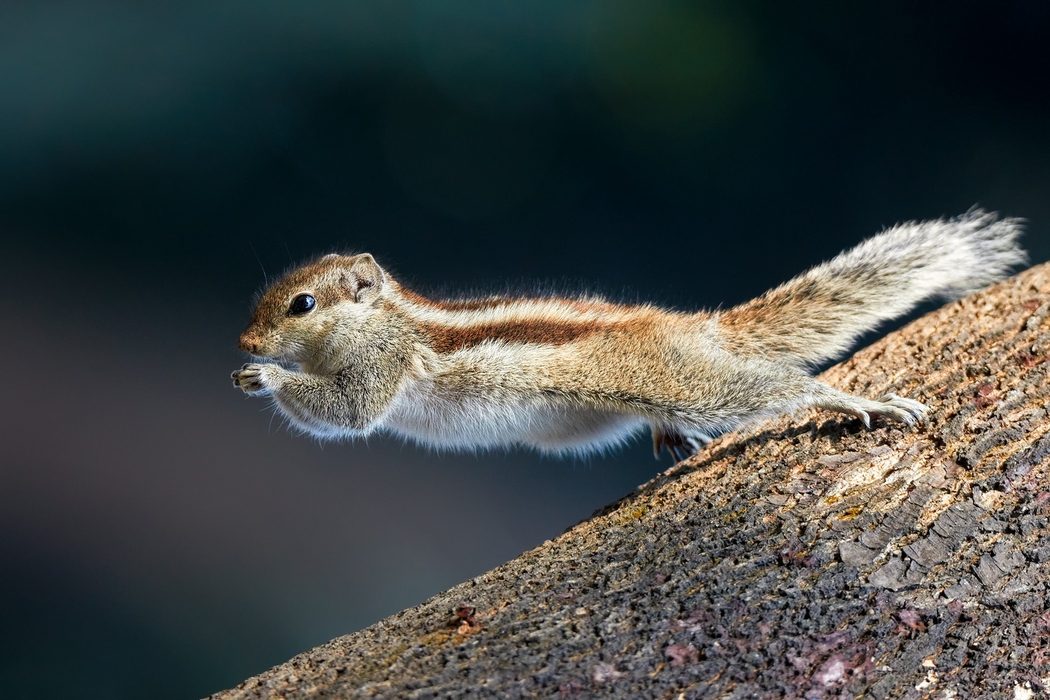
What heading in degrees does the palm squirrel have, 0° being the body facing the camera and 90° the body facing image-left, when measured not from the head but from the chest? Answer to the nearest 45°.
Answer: approximately 90°
